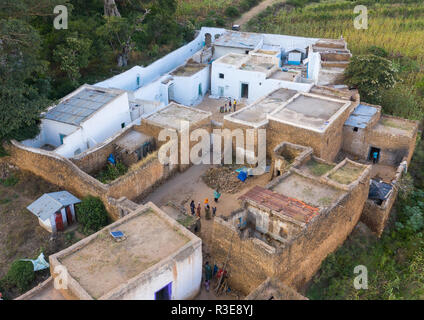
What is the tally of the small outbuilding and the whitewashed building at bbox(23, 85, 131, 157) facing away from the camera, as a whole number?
0

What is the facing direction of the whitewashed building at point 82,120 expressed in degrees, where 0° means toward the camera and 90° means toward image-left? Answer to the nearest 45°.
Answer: approximately 45°

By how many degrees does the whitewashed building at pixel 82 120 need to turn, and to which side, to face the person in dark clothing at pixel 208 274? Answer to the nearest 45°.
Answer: approximately 45° to its left

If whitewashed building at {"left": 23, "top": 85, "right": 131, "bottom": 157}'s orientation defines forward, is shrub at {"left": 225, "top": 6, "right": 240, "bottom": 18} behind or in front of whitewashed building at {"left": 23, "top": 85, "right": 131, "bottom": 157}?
behind

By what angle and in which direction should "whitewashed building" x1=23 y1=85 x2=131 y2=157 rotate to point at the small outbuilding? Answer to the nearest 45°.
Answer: approximately 45° to its left

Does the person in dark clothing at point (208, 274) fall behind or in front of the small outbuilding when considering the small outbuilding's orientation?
in front

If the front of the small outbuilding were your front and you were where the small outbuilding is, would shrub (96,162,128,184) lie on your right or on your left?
on your left

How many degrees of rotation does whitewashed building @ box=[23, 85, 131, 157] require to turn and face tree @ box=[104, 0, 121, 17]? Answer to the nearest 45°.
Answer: approximately 135° to its right

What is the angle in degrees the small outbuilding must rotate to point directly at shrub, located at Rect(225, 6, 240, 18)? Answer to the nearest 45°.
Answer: approximately 90° to its left

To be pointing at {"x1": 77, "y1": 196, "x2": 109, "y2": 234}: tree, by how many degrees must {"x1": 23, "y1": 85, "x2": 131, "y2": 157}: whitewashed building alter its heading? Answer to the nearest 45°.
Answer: approximately 45° to its left

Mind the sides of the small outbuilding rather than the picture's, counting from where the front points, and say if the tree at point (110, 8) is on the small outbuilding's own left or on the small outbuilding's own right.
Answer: on the small outbuilding's own left

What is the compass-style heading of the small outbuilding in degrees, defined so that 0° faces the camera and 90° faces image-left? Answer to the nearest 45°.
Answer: approximately 315°

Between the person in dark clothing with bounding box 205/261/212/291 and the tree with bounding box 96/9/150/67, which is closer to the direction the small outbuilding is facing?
the person in dark clothing
